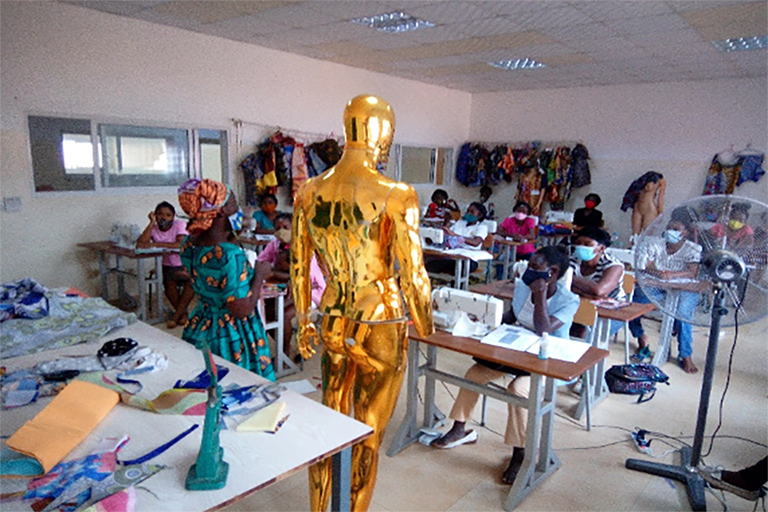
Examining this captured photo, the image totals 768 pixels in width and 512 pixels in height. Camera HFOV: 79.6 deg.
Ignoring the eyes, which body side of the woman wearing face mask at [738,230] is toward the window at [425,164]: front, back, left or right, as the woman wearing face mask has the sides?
right

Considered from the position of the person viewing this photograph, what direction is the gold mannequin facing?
facing away from the viewer and to the right of the viewer

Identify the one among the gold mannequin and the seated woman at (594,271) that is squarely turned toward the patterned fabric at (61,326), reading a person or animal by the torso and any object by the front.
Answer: the seated woman

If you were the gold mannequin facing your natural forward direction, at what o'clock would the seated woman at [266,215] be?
The seated woman is roughly at 10 o'clock from the gold mannequin.
